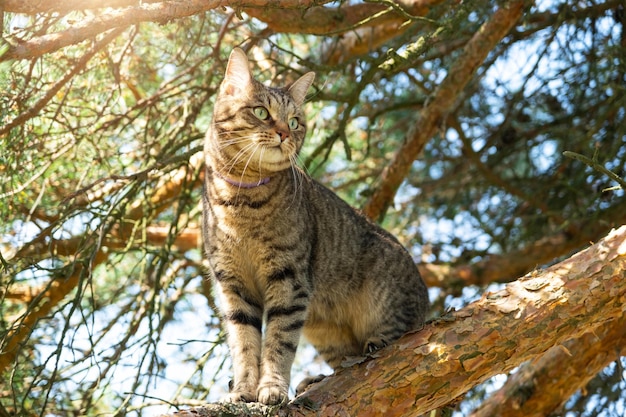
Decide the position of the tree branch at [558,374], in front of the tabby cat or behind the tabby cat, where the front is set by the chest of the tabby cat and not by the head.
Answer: behind

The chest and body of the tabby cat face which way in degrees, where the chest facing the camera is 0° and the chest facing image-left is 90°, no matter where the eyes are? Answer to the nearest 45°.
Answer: approximately 45°

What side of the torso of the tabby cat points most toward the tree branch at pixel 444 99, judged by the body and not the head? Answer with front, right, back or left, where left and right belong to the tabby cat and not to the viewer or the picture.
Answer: back

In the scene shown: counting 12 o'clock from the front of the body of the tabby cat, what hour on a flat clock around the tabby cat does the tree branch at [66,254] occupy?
The tree branch is roughly at 2 o'clock from the tabby cat.
